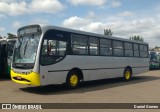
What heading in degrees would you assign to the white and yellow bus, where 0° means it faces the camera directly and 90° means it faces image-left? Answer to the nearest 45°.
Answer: approximately 45°
